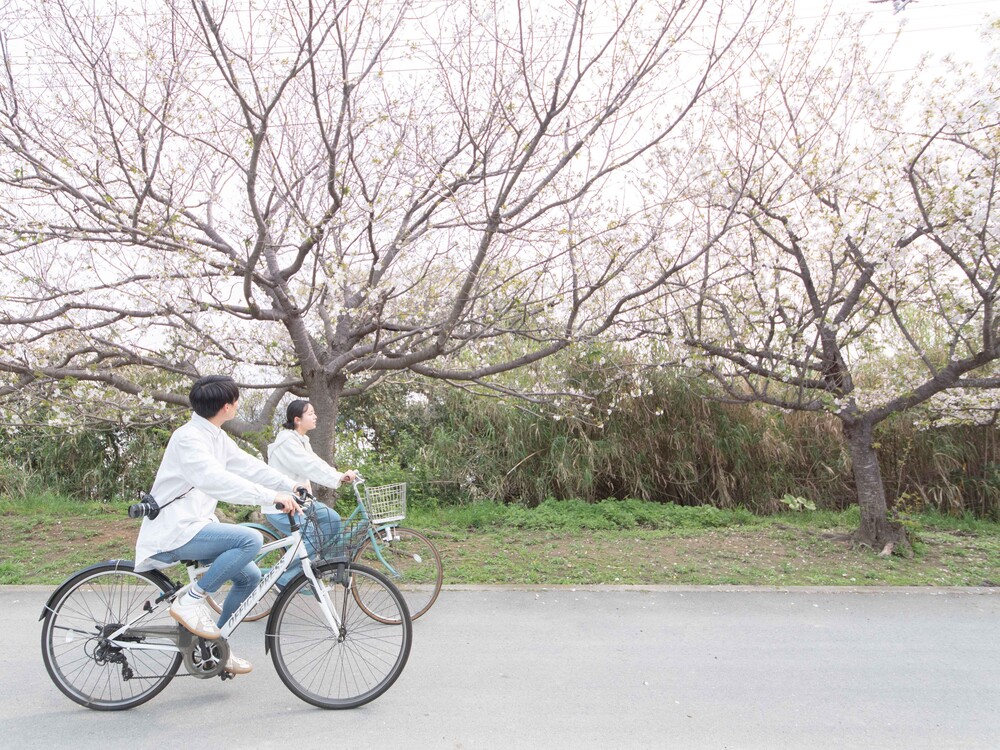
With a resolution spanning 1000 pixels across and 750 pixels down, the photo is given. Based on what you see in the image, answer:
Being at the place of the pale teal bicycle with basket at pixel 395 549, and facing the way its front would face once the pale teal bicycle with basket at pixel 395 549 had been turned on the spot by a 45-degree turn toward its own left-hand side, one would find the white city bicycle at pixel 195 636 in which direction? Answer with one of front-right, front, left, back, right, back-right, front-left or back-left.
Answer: back

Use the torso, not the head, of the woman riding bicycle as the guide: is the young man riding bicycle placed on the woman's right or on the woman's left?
on the woman's right

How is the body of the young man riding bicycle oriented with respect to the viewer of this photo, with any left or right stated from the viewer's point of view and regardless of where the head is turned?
facing to the right of the viewer

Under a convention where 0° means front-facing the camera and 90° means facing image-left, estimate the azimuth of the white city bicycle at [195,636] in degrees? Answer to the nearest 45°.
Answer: approximately 270°

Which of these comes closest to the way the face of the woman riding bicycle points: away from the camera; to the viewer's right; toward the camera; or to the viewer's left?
to the viewer's right

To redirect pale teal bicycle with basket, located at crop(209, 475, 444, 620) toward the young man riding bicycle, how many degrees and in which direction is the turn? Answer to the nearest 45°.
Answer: approximately 135° to its right

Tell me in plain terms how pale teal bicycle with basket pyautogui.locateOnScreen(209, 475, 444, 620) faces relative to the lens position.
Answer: facing to the right of the viewer

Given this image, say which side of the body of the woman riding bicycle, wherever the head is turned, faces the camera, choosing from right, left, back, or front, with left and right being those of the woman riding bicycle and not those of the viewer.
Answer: right

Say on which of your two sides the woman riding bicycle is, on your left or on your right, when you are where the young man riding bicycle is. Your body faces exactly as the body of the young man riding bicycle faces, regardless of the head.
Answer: on your left

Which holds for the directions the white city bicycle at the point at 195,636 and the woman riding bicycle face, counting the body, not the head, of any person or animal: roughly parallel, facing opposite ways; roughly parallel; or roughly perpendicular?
roughly parallel
